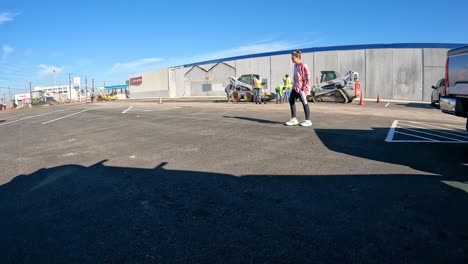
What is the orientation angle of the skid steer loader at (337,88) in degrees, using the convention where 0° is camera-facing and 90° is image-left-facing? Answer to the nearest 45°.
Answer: approximately 90°

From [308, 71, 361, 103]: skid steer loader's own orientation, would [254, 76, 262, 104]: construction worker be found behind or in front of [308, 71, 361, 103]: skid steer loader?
in front

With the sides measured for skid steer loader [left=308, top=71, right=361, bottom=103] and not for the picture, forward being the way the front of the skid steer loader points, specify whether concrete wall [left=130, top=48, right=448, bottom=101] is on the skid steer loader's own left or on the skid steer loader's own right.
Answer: on the skid steer loader's own right
